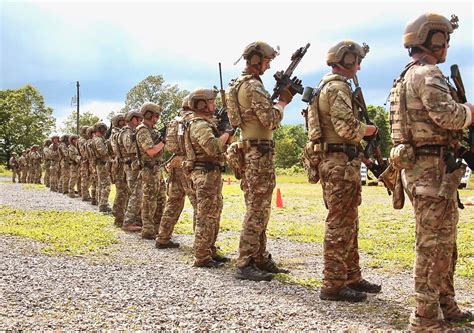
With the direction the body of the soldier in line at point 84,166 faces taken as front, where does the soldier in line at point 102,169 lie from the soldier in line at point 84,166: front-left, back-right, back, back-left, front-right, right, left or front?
right

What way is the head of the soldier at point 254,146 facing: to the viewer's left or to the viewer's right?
to the viewer's right

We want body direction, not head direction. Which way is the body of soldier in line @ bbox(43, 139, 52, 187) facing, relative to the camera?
to the viewer's right

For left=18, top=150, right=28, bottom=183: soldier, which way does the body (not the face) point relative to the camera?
to the viewer's right

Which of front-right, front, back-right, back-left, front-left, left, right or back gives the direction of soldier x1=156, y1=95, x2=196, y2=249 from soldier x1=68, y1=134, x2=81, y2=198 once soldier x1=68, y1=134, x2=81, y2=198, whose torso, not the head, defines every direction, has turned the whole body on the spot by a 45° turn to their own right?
front-right

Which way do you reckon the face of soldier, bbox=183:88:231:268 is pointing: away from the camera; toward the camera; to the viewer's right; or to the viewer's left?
to the viewer's right

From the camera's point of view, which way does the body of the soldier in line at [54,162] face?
to the viewer's right
